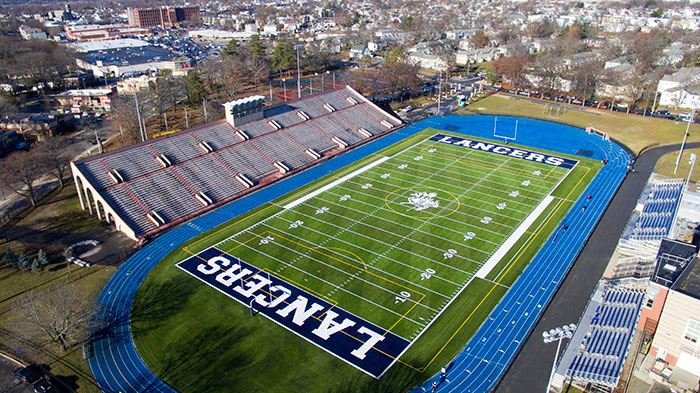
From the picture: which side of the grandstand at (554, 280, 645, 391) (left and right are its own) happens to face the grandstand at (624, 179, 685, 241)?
right

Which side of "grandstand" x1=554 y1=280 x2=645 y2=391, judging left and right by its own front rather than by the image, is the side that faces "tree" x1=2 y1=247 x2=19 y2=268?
front

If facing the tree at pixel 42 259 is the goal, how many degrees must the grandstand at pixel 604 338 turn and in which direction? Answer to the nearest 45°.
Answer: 0° — it already faces it

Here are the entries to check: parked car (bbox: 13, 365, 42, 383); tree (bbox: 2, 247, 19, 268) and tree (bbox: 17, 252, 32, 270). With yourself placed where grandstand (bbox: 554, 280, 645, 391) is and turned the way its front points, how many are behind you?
0

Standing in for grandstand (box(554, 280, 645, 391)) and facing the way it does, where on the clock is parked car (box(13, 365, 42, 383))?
The parked car is roughly at 11 o'clock from the grandstand.

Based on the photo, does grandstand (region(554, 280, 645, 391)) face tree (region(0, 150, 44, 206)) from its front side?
yes

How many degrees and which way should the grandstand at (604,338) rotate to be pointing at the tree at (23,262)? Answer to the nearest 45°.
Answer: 0° — it already faces it

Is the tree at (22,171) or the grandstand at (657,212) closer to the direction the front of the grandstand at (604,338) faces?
the tree

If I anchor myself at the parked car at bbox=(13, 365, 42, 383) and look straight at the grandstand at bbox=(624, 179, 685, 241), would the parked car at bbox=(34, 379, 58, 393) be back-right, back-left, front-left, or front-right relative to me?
front-right

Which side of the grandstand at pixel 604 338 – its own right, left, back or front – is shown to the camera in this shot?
left
